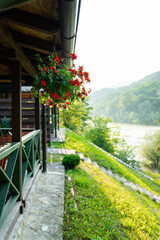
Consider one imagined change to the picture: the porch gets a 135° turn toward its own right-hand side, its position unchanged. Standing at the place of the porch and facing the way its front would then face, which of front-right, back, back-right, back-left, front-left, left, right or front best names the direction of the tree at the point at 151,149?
back

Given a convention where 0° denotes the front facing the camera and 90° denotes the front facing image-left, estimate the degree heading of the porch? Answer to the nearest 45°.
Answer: approximately 270°

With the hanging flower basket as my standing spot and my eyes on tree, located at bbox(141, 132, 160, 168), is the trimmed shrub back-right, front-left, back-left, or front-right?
front-left

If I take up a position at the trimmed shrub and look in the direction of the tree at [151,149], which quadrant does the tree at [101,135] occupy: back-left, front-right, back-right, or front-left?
front-left

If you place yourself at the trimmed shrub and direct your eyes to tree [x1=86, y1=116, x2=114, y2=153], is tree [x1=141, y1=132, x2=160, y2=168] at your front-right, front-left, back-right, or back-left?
front-right

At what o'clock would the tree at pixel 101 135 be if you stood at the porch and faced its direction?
The tree is roughly at 10 o'clock from the porch.
